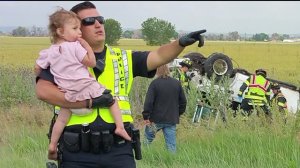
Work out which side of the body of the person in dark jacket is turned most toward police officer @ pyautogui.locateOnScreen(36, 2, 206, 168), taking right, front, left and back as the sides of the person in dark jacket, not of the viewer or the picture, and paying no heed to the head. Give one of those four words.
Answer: back

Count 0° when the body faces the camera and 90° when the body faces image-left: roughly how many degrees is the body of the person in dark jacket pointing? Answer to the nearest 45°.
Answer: approximately 180°

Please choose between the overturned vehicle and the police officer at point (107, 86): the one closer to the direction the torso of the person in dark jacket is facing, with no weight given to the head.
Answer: the overturned vehicle

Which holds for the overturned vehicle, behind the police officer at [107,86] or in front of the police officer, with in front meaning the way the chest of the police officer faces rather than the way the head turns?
behind

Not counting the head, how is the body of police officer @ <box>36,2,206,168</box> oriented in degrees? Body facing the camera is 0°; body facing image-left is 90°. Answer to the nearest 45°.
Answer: approximately 0°

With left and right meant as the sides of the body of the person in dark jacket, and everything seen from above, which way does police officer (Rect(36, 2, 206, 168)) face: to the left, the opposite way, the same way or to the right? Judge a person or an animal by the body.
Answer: the opposite way
